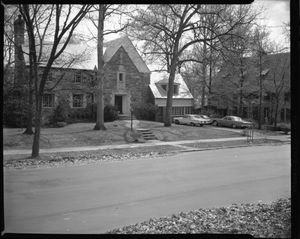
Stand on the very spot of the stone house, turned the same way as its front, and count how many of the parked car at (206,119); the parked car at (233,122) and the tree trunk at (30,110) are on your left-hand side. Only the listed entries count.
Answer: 2

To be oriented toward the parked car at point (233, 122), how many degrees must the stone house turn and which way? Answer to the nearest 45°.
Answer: approximately 90° to its left

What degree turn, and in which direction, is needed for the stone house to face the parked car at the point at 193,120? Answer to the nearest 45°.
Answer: approximately 90° to its left

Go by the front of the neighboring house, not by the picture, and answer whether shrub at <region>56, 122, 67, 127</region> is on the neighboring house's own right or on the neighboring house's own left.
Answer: on the neighboring house's own right

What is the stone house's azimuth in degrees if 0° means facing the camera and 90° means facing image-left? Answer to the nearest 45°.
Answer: approximately 0°

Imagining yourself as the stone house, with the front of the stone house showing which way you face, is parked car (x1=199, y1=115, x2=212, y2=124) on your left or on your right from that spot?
on your left
